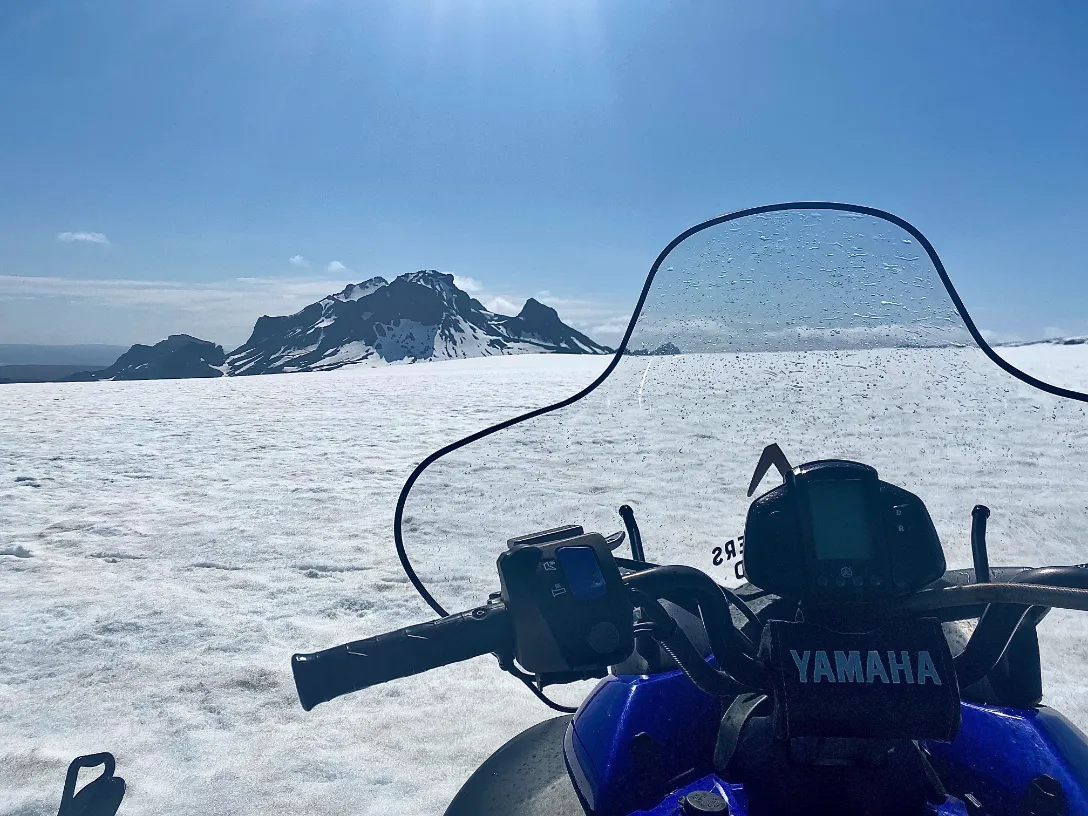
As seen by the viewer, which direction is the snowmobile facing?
away from the camera
